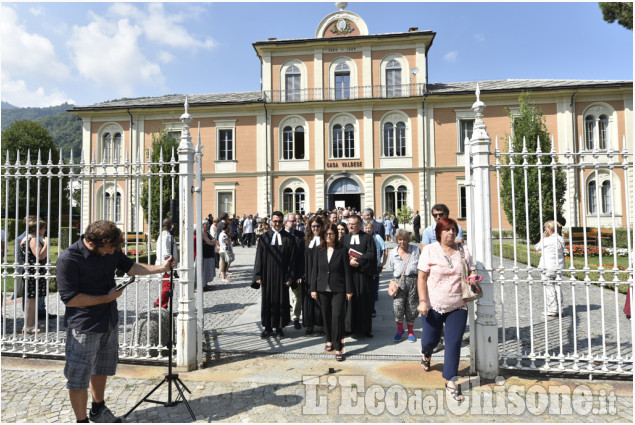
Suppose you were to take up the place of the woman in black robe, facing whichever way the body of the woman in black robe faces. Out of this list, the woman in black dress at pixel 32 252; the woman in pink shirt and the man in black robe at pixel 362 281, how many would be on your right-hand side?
1

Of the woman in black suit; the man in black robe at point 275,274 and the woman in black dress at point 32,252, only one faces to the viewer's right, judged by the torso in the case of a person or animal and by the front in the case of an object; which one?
the woman in black dress

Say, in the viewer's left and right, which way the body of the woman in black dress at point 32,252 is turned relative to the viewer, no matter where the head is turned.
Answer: facing to the right of the viewer

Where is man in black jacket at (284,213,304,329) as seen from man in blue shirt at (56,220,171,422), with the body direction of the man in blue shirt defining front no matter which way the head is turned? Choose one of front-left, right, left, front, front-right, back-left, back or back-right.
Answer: left

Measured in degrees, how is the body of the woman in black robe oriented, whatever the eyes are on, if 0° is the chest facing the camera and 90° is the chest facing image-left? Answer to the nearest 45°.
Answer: approximately 0°

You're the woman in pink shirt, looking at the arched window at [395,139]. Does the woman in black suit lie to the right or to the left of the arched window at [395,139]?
left

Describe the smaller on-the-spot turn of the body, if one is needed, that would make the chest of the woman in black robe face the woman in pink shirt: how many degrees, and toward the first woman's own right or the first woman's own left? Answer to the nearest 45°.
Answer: approximately 45° to the first woman's own left

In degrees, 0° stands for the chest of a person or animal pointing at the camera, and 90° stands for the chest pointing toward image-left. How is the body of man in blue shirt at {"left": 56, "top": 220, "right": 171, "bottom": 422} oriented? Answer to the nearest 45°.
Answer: approximately 315°

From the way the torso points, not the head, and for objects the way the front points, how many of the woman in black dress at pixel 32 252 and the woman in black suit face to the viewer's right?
1

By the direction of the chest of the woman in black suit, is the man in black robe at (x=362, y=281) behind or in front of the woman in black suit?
behind

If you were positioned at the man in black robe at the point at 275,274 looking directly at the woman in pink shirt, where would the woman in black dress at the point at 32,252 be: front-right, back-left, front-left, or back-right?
back-right

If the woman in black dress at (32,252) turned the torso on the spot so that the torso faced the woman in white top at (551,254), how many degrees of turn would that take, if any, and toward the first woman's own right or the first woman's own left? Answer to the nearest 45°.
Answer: approximately 45° to the first woman's own right

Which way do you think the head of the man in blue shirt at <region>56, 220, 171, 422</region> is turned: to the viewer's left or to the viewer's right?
to the viewer's right
